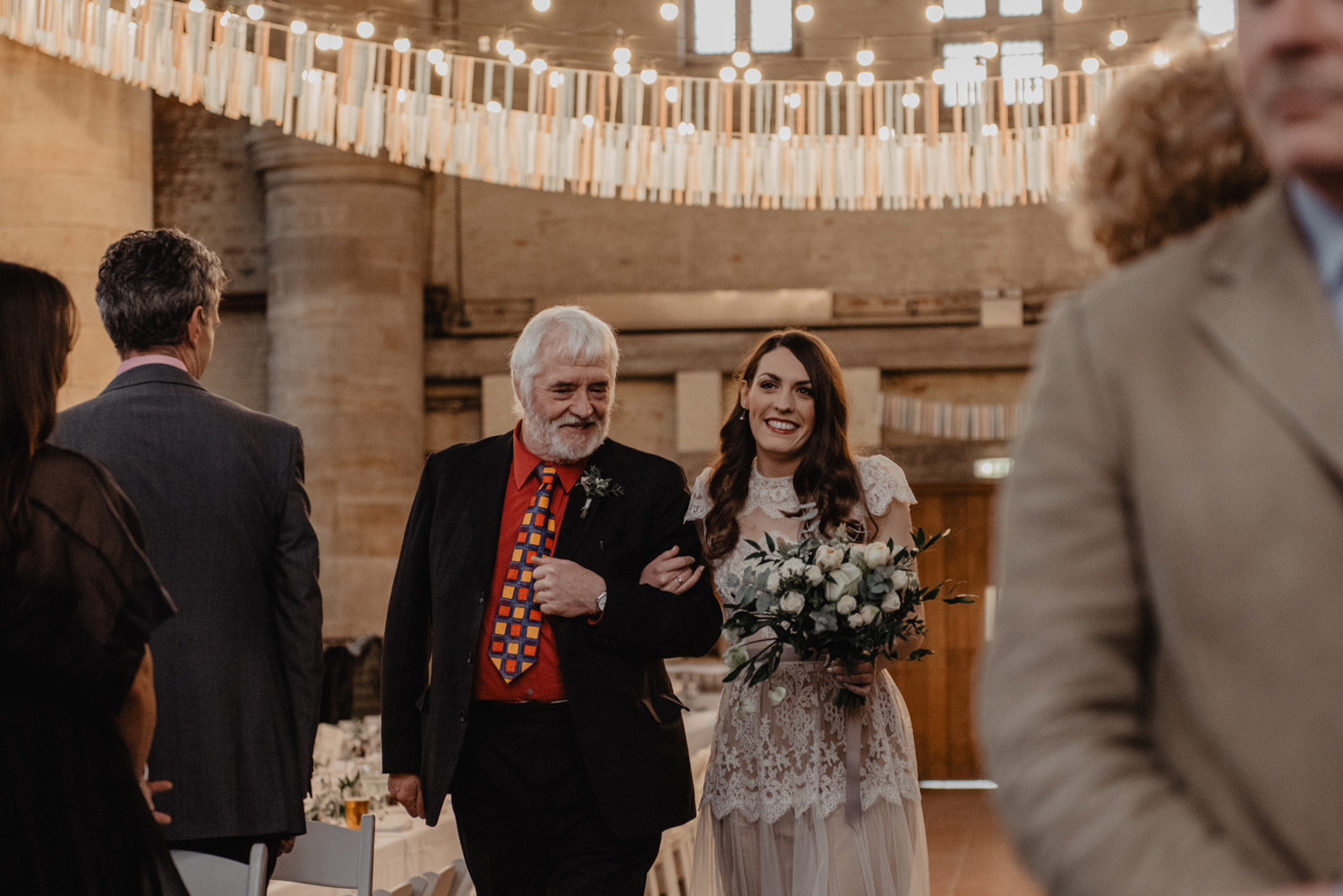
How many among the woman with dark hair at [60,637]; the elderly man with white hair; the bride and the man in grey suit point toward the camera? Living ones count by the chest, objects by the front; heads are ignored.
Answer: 2

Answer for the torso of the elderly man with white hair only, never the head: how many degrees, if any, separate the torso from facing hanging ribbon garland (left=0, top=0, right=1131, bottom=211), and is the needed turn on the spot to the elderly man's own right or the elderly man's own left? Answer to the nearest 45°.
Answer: approximately 180°

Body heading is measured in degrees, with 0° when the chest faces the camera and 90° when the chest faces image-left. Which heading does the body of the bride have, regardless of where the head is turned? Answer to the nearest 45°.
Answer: approximately 0°

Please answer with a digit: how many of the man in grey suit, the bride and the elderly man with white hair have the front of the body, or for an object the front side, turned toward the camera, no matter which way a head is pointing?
2

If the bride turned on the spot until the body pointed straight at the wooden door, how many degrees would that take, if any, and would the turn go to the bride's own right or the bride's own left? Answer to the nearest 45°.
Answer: approximately 180°

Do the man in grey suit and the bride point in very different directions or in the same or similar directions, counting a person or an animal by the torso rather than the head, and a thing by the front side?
very different directions

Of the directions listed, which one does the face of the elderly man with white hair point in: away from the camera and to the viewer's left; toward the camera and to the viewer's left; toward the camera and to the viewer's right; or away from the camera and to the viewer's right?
toward the camera and to the viewer's right

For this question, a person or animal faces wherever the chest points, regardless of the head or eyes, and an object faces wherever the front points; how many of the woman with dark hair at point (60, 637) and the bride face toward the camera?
1

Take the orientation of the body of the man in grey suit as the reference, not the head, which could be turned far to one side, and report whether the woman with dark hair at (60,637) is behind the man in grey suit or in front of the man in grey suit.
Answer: behind

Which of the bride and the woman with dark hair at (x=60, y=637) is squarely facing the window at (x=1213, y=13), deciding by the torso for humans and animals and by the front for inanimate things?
the woman with dark hair

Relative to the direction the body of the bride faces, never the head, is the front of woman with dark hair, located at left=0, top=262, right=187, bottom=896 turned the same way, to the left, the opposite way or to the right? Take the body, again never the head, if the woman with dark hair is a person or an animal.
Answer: the opposite way

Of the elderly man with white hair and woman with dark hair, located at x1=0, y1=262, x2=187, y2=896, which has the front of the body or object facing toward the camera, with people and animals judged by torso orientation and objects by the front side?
the elderly man with white hair

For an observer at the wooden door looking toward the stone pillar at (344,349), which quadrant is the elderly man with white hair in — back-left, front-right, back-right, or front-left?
front-left

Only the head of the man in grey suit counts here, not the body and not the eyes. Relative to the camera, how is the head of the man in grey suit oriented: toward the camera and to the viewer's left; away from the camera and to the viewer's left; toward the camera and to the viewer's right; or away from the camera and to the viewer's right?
away from the camera and to the viewer's right

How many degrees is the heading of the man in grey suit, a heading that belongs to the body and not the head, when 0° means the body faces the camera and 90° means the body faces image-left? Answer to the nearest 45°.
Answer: approximately 225°

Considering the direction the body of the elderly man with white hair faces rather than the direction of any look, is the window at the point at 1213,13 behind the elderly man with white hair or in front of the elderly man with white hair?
behind

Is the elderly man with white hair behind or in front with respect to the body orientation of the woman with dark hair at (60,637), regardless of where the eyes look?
in front

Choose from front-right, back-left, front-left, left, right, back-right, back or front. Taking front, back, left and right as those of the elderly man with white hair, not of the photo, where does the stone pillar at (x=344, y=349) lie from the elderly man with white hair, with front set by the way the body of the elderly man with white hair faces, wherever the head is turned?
back

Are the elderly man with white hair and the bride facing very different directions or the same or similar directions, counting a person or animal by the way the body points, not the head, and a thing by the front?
same or similar directions

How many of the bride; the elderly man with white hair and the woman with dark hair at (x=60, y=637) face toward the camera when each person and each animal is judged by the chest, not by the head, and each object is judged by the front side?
2
